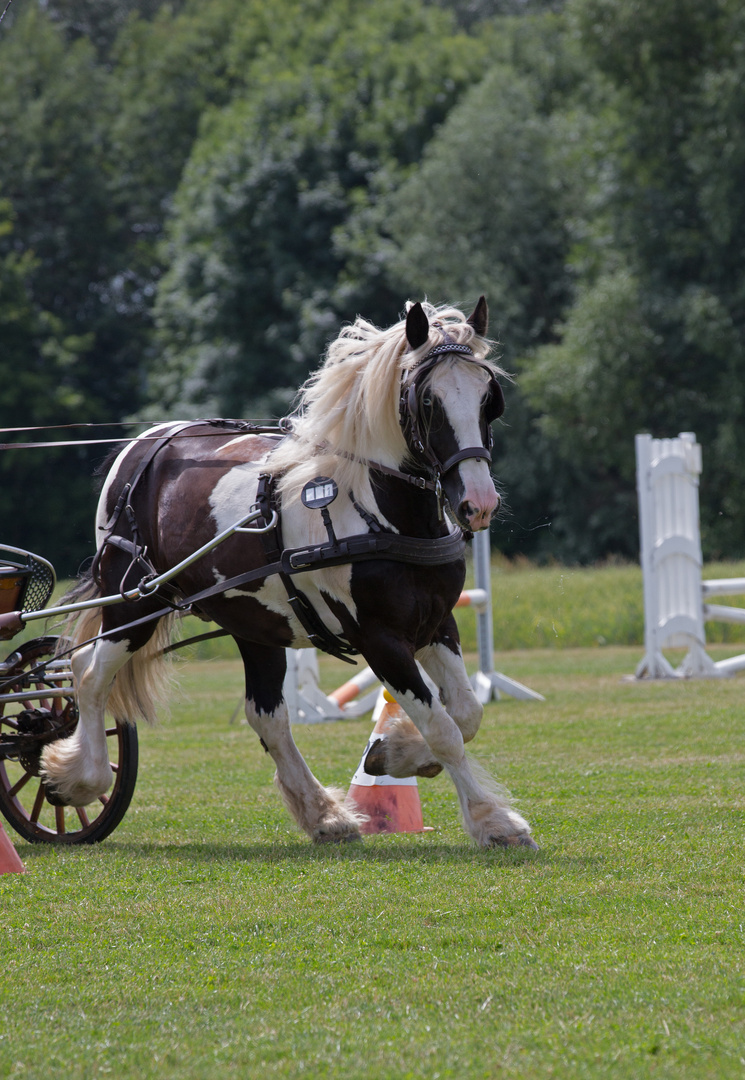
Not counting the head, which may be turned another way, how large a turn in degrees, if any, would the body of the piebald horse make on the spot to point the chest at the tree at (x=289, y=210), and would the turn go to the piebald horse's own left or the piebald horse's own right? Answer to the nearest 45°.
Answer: approximately 135° to the piebald horse's own left

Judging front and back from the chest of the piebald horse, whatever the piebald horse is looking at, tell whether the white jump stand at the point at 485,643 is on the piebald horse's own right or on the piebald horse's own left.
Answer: on the piebald horse's own left

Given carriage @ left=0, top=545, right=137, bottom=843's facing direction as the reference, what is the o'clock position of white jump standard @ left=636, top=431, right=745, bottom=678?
The white jump standard is roughly at 9 o'clock from the carriage.

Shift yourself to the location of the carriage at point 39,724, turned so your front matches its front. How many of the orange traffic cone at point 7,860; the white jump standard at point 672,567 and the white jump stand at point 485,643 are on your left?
2

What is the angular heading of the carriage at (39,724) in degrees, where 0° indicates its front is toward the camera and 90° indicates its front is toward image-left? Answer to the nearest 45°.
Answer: approximately 315°

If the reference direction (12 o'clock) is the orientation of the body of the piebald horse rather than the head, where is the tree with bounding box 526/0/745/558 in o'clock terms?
The tree is roughly at 8 o'clock from the piebald horse.

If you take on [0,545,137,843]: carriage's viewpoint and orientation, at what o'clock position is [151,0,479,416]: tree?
The tree is roughly at 8 o'clock from the carriage.

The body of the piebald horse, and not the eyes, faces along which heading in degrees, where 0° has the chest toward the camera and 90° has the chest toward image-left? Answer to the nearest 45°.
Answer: approximately 315°
